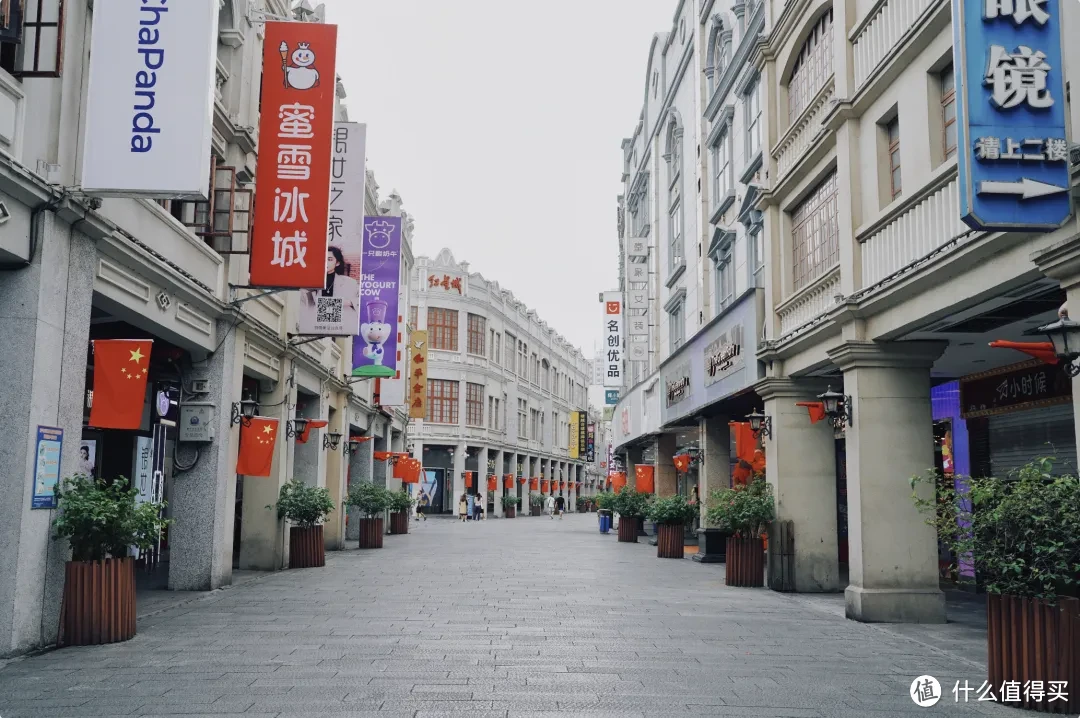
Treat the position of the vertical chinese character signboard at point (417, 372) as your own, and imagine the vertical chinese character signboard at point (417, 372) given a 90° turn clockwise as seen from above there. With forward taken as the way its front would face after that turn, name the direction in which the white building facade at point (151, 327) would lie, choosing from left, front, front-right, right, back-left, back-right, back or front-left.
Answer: left

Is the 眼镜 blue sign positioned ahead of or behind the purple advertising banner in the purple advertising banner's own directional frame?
ahead

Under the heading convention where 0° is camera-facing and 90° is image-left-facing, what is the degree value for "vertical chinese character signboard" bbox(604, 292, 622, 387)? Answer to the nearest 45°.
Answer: approximately 0°

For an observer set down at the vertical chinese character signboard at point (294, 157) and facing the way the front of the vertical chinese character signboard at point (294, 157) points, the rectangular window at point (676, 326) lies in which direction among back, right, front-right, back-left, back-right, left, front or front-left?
back-left

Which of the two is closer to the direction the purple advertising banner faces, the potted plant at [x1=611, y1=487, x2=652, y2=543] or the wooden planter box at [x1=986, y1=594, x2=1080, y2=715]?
the wooden planter box

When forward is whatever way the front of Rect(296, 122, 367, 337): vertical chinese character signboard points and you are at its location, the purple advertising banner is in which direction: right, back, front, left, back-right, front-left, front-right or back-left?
back

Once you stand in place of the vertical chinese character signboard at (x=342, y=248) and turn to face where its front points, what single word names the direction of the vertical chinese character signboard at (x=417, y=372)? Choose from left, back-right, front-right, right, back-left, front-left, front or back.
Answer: back

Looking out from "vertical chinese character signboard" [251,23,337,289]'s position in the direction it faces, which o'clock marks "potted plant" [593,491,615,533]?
The potted plant is roughly at 7 o'clock from the vertical chinese character signboard.

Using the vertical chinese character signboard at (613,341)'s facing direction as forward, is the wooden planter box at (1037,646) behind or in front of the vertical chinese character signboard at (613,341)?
in front

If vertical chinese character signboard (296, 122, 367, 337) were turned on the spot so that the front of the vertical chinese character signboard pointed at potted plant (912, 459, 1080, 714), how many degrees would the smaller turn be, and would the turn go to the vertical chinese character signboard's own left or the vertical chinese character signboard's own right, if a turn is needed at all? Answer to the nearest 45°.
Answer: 0° — it already faces it

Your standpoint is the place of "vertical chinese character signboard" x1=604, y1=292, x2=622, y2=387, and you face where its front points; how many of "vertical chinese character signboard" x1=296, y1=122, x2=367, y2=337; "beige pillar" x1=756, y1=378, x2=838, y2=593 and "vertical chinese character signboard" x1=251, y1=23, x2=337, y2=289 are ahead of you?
3
